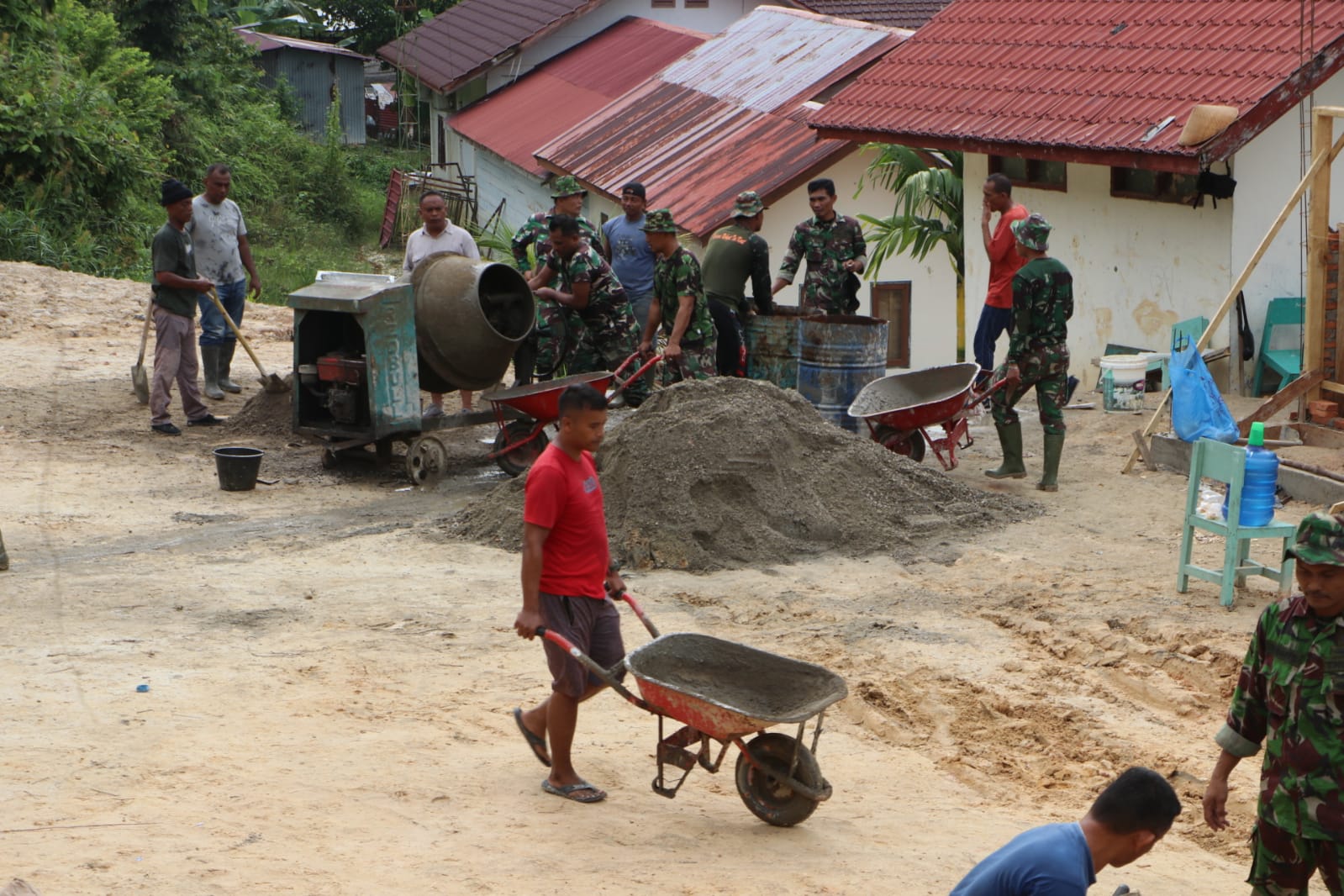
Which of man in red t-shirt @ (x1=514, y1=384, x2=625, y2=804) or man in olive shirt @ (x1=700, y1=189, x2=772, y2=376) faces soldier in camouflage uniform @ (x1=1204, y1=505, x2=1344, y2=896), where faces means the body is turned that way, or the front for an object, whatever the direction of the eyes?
the man in red t-shirt

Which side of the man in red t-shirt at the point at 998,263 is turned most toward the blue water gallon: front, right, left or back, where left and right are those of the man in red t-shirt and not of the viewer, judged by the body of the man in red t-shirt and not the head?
left

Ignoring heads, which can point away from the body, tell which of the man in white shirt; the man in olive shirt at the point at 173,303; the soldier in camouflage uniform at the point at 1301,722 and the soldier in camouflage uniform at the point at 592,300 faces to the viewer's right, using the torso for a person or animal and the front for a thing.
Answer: the man in olive shirt

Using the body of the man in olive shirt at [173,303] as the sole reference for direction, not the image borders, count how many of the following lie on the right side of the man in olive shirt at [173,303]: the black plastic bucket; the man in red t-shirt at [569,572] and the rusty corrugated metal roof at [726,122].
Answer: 2

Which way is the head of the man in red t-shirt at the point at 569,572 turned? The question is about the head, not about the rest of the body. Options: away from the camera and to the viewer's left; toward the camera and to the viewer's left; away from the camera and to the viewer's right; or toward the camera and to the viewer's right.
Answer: toward the camera and to the viewer's right

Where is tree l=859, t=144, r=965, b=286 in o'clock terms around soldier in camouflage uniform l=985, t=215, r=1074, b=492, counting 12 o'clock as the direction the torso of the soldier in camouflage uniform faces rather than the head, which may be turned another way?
The tree is roughly at 1 o'clock from the soldier in camouflage uniform.

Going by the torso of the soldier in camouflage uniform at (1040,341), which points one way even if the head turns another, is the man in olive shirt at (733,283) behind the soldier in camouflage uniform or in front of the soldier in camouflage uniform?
in front

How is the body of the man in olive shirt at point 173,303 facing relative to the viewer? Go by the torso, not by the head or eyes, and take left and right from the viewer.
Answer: facing to the right of the viewer
